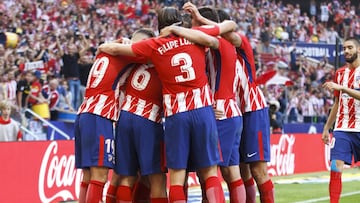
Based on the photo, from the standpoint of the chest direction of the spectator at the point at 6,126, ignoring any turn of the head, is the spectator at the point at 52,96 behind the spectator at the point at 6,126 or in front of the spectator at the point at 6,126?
behind

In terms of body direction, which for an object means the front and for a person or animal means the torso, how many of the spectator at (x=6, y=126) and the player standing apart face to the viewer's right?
0

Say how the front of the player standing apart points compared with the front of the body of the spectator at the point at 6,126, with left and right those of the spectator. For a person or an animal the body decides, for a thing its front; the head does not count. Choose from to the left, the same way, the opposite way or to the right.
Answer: to the right

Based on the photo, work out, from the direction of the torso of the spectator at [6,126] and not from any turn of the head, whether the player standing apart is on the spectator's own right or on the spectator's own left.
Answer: on the spectator's own left

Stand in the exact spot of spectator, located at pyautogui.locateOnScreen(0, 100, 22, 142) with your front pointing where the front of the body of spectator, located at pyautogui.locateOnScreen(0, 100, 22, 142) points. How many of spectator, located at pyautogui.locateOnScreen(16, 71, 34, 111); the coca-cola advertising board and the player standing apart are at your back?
1

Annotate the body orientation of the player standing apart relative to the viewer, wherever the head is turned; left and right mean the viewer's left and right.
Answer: facing the viewer and to the left of the viewer

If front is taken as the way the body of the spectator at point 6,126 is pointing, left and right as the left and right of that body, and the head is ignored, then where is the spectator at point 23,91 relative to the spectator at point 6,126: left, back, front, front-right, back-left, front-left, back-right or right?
back

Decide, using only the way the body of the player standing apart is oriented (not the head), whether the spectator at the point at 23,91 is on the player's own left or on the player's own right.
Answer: on the player's own right

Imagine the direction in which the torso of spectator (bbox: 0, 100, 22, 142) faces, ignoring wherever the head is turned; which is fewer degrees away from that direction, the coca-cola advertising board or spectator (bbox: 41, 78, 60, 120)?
the coca-cola advertising board

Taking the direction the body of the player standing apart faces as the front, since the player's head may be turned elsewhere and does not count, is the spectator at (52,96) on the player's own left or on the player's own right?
on the player's own right

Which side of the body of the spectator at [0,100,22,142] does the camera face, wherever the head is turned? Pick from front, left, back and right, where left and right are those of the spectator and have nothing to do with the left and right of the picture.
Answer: front

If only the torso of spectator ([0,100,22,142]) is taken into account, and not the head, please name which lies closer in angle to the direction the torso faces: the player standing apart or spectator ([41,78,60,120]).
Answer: the player standing apart

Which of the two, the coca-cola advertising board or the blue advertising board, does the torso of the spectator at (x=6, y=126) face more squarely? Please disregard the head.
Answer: the coca-cola advertising board

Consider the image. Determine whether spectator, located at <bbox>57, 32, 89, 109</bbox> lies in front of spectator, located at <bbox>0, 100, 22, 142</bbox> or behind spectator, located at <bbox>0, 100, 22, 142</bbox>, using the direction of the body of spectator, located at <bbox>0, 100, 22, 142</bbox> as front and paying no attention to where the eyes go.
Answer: behind
